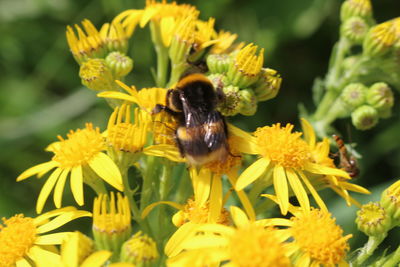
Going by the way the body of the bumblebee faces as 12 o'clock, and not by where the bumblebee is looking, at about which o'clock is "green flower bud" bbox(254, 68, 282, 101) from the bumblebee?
The green flower bud is roughly at 2 o'clock from the bumblebee.

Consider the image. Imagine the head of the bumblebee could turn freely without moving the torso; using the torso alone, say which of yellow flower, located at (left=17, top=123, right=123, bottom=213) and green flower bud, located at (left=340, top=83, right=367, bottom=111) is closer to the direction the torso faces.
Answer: the green flower bud

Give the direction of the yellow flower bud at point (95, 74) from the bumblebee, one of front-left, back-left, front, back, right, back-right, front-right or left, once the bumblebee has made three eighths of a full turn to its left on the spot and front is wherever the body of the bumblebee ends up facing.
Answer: right

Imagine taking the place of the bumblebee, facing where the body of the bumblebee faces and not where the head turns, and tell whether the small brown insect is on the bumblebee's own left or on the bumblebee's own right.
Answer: on the bumblebee's own right

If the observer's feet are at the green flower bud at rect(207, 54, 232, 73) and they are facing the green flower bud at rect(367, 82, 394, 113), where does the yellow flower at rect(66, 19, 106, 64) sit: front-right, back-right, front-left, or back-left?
back-left

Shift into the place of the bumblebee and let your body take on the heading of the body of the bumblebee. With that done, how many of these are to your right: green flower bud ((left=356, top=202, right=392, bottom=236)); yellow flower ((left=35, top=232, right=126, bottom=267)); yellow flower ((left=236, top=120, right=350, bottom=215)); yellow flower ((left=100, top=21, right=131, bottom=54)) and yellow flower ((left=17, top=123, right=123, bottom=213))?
2

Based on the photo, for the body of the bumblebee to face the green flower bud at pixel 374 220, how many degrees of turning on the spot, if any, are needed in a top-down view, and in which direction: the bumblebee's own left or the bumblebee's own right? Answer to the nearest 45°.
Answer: approximately 90° to the bumblebee's own right

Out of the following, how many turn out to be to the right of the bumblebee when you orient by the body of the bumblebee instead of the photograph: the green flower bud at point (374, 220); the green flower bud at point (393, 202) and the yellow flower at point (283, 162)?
3

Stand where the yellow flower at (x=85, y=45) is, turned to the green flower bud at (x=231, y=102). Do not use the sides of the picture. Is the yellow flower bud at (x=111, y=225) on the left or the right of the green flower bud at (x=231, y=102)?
right

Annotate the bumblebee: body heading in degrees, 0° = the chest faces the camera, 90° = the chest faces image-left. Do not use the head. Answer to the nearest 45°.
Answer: approximately 180°

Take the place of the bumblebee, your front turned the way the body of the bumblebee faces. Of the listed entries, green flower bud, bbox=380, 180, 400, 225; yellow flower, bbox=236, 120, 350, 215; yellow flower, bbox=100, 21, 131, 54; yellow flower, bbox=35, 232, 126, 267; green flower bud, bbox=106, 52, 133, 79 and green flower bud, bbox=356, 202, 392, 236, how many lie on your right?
3

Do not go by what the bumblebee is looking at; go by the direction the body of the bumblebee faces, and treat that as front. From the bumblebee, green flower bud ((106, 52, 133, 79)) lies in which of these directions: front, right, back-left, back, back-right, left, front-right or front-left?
front-left

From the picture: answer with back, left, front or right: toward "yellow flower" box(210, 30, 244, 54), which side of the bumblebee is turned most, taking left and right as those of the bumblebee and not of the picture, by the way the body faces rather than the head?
front

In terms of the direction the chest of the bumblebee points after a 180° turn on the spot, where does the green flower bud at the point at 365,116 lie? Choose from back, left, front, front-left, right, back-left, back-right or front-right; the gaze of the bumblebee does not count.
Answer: back-left
